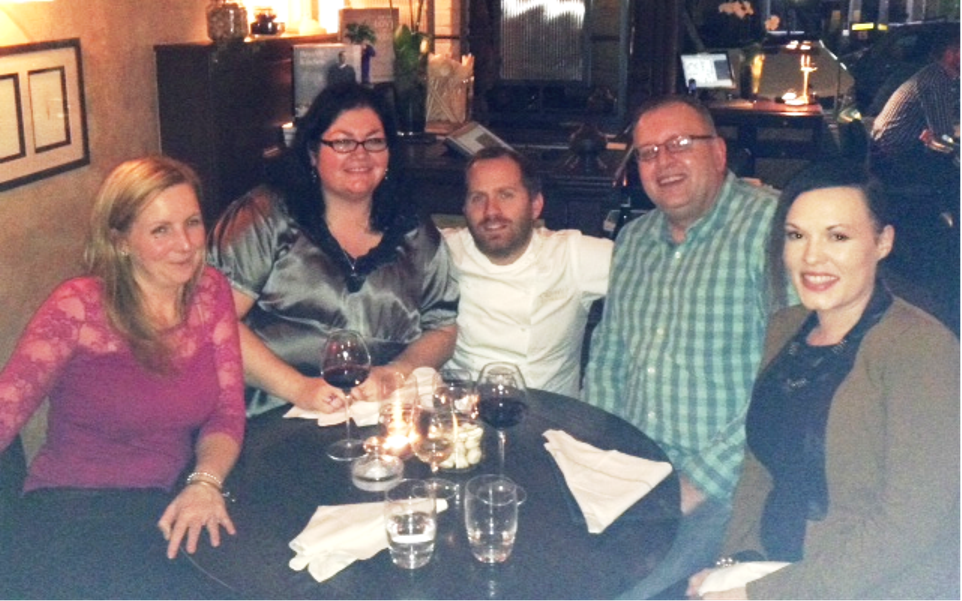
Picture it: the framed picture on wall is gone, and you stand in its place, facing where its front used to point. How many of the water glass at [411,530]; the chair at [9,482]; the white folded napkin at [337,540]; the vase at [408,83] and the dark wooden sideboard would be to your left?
2

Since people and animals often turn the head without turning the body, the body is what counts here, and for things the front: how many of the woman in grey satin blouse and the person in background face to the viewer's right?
1

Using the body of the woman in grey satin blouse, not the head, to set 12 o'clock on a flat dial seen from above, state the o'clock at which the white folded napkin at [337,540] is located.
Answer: The white folded napkin is roughly at 12 o'clock from the woman in grey satin blouse.

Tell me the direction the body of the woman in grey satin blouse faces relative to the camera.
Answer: toward the camera

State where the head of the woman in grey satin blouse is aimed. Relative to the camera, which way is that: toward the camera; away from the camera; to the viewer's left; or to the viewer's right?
toward the camera

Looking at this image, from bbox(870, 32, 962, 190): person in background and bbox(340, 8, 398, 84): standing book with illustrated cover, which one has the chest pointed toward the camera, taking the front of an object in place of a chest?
the standing book with illustrated cover

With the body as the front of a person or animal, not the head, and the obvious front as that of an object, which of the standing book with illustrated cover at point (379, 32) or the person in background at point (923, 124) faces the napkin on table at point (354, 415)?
the standing book with illustrated cover

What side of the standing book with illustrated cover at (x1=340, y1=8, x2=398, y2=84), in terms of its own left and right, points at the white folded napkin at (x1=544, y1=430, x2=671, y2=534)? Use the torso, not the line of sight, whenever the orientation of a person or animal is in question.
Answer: front

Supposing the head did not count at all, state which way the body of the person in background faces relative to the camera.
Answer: to the viewer's right

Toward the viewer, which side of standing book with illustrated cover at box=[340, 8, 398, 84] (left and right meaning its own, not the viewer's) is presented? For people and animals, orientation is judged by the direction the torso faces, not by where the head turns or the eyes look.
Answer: front

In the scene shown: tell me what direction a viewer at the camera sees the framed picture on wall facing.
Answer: facing the viewer and to the right of the viewer

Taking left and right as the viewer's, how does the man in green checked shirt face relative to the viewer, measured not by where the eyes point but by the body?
facing the viewer and to the left of the viewer

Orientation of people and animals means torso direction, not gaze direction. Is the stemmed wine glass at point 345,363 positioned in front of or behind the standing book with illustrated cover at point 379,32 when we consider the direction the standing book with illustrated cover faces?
in front

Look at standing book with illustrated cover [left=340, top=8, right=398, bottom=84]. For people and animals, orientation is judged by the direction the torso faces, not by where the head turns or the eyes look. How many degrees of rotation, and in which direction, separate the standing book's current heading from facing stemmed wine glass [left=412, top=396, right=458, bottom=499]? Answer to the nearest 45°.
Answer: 0° — it already faces it

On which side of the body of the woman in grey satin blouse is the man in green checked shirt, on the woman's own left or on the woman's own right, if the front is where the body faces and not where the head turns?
on the woman's own left

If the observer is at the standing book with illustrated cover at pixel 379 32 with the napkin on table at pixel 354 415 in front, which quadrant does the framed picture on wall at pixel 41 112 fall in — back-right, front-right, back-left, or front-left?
front-right
